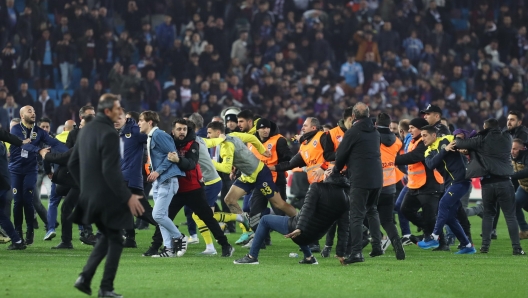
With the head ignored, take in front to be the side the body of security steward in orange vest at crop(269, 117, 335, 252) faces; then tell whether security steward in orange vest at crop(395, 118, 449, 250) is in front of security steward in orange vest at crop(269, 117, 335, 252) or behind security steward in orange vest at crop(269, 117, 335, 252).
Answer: behind

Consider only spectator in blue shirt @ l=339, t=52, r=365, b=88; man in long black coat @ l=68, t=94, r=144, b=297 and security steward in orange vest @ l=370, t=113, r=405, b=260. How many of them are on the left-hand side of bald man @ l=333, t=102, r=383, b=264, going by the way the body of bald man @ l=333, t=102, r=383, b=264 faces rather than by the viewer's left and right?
1

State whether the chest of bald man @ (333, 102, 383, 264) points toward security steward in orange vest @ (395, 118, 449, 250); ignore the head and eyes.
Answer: no

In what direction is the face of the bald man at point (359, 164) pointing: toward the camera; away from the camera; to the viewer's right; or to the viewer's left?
away from the camera

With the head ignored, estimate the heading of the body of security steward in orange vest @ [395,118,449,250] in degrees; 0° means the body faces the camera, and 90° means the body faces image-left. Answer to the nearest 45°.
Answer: approximately 90°

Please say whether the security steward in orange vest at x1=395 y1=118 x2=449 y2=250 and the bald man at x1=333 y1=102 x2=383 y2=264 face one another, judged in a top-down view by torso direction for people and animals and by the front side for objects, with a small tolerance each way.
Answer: no

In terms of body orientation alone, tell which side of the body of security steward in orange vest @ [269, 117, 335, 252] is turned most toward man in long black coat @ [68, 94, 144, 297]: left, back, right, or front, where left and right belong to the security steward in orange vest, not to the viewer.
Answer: front

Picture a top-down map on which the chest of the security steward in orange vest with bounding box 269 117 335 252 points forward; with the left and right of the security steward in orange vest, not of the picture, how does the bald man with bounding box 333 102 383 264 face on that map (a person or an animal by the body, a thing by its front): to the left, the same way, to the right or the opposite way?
to the right

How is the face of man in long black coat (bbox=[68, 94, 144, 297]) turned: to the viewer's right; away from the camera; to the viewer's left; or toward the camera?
to the viewer's right

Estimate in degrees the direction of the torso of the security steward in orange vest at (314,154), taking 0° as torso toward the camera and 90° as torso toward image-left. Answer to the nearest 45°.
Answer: approximately 45°

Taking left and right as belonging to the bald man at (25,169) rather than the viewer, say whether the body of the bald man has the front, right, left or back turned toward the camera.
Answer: front

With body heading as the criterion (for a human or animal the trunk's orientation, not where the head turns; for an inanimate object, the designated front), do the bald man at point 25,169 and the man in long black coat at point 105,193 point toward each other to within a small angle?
no

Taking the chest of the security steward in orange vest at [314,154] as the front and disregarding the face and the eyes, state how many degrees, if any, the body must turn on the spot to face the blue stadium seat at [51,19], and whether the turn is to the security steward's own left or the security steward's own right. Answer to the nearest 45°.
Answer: approximately 90° to the security steward's own right

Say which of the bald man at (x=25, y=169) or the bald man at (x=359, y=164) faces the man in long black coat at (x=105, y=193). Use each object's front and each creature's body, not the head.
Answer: the bald man at (x=25, y=169)
